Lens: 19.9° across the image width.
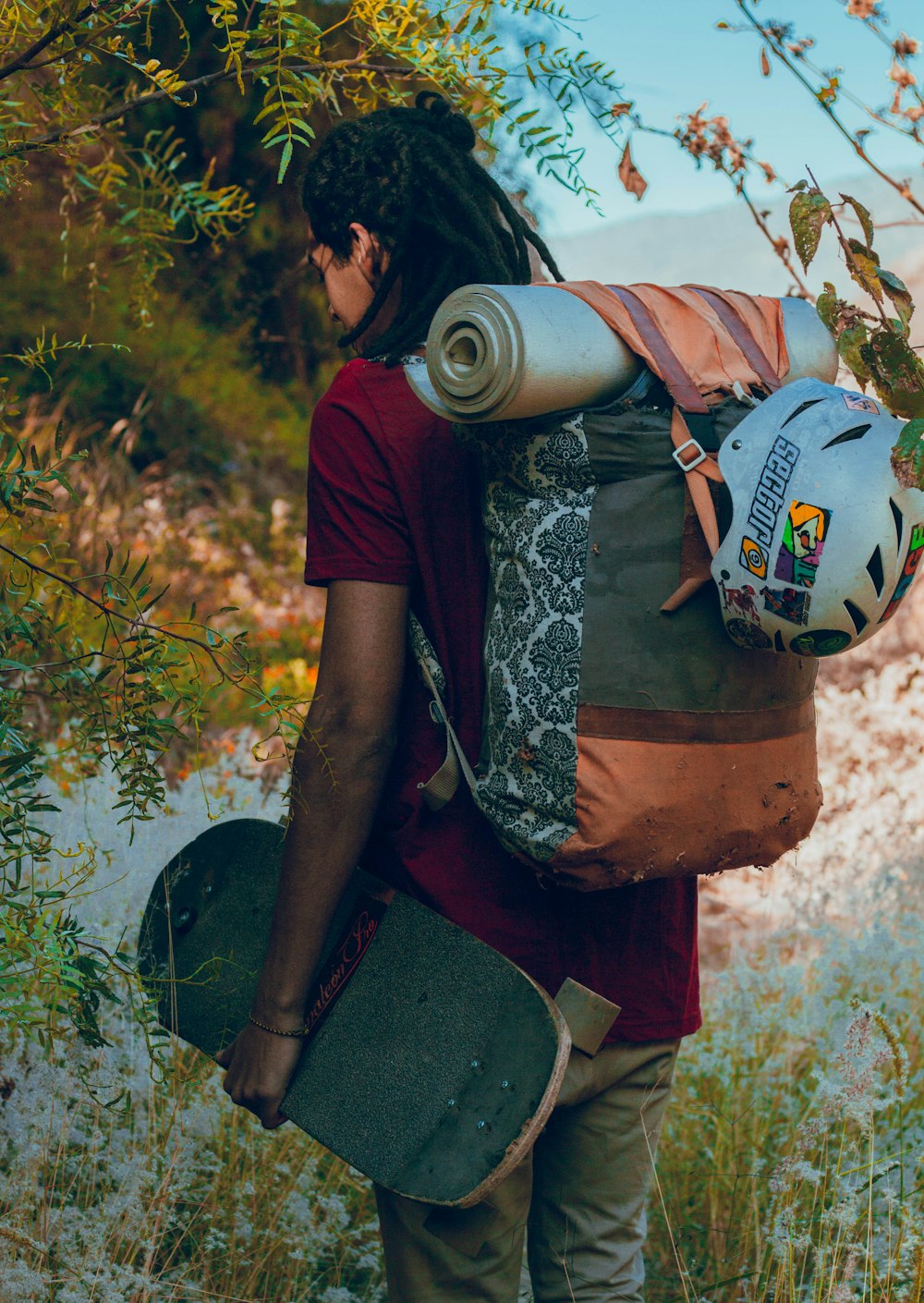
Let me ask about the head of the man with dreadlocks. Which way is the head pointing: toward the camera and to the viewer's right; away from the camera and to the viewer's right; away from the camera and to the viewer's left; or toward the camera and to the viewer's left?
away from the camera and to the viewer's left

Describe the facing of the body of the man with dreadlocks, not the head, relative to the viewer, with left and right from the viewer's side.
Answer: facing away from the viewer and to the left of the viewer
